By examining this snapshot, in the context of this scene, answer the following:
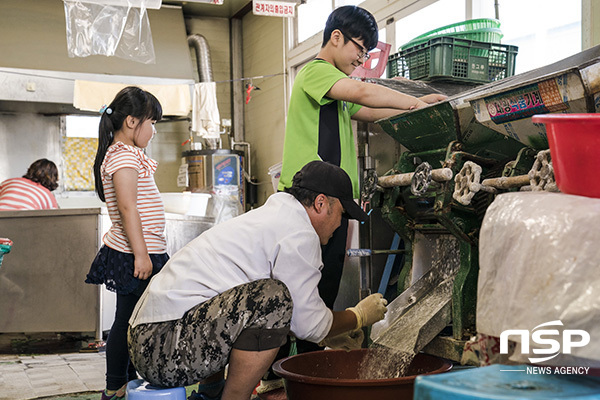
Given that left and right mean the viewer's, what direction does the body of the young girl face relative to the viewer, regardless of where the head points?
facing to the right of the viewer

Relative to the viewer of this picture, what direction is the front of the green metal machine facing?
facing the viewer and to the left of the viewer

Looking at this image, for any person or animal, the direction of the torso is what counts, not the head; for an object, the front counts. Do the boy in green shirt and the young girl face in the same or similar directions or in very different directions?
same or similar directions

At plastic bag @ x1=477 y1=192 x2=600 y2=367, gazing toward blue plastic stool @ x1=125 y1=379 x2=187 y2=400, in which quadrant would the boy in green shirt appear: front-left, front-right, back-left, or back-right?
front-right

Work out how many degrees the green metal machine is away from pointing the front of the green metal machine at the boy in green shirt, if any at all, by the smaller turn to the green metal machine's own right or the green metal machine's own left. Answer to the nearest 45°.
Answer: approximately 45° to the green metal machine's own right

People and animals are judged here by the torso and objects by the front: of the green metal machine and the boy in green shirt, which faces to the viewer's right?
the boy in green shirt

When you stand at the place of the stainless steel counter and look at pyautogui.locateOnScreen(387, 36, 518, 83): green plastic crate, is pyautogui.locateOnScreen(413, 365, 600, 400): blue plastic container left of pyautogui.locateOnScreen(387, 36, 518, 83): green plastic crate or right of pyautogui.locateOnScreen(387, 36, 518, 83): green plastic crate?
right

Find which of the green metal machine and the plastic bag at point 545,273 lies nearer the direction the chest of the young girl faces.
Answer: the green metal machine

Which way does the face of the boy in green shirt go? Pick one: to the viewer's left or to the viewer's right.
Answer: to the viewer's right

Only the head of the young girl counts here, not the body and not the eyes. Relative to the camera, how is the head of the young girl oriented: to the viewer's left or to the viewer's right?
to the viewer's right

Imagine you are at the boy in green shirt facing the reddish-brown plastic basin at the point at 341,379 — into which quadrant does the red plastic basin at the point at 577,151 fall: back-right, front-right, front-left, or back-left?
front-left

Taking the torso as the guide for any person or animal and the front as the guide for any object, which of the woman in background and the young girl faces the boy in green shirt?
the young girl

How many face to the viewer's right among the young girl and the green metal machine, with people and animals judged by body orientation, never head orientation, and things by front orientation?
1

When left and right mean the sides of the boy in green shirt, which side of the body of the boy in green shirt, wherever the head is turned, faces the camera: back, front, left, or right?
right
